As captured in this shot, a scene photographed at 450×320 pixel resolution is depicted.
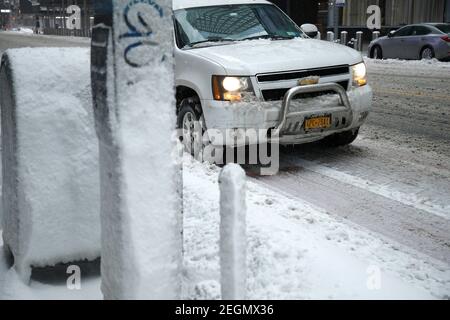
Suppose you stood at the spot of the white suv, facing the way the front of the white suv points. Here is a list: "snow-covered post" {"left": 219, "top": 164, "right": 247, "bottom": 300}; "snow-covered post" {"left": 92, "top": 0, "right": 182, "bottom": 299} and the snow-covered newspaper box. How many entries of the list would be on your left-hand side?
0

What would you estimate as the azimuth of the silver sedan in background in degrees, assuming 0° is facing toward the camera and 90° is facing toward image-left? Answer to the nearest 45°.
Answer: approximately 135°

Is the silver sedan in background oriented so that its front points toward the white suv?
no

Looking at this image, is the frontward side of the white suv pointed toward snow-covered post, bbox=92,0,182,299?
no

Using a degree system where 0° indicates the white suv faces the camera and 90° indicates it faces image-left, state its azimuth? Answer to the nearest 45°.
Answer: approximately 315°

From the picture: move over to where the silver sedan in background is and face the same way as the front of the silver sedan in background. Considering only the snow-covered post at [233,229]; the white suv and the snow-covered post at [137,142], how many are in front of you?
0

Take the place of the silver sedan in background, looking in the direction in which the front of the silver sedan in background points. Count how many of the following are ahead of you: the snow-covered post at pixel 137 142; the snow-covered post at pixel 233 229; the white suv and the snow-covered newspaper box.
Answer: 0

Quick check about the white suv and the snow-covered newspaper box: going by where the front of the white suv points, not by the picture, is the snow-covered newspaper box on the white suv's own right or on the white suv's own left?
on the white suv's own right

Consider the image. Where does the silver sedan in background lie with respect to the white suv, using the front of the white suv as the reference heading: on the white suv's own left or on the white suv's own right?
on the white suv's own left

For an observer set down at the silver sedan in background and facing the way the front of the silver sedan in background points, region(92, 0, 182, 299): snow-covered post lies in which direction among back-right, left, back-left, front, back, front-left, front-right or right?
back-left

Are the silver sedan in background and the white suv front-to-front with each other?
no

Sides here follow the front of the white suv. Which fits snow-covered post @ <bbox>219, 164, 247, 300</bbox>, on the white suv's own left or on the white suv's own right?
on the white suv's own right

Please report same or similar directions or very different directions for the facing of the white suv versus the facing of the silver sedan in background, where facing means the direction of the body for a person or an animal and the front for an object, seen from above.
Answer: very different directions

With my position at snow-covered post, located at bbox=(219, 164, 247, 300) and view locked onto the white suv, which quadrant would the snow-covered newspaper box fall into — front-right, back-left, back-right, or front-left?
front-left

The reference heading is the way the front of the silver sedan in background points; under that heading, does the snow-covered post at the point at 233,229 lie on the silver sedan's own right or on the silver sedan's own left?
on the silver sedan's own left
